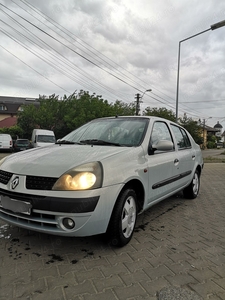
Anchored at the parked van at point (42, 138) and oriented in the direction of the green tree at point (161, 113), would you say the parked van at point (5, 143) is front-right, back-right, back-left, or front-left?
back-left

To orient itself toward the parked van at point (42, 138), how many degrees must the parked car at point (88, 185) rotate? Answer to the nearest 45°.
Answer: approximately 135° to its right

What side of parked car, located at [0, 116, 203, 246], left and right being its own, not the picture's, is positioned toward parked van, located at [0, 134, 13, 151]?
right

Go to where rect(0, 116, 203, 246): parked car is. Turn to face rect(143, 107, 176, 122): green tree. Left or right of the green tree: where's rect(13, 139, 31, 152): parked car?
left

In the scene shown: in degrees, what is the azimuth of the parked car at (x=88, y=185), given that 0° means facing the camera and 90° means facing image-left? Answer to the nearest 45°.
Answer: approximately 45°

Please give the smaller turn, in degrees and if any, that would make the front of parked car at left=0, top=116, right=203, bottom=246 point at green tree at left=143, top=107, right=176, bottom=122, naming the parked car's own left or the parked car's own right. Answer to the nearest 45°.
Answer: approximately 135° to the parked car's own right

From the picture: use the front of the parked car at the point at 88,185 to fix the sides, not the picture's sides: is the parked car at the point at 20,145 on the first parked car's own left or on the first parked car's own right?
on the first parked car's own right
